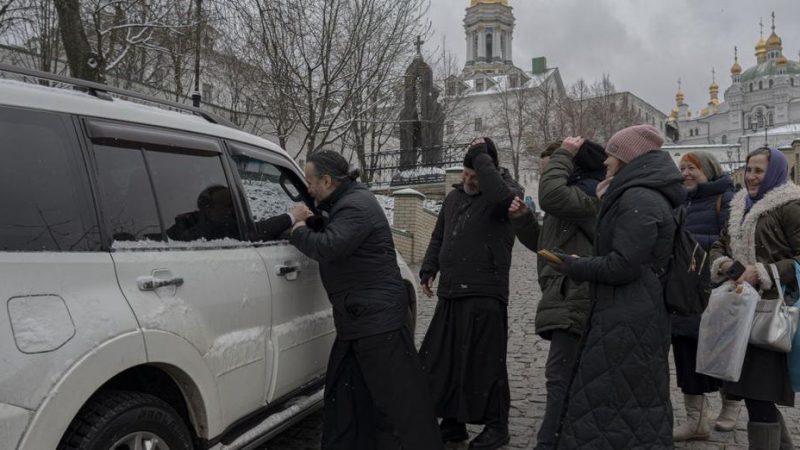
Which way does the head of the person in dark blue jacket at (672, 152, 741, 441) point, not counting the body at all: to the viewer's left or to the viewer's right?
to the viewer's left

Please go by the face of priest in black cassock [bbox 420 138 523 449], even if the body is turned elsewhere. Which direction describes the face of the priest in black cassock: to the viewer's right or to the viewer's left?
to the viewer's left

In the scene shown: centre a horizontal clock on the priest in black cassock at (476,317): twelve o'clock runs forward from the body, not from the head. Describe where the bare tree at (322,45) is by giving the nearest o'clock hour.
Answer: The bare tree is roughly at 4 o'clock from the priest in black cassock.

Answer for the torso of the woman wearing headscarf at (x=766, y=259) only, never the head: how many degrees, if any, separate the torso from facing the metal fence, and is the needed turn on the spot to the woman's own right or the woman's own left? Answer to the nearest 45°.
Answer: approximately 90° to the woman's own right

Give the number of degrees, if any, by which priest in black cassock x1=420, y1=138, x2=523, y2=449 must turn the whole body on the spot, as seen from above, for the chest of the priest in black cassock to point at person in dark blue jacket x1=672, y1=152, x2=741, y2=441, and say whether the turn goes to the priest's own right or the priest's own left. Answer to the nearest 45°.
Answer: approximately 135° to the priest's own left
